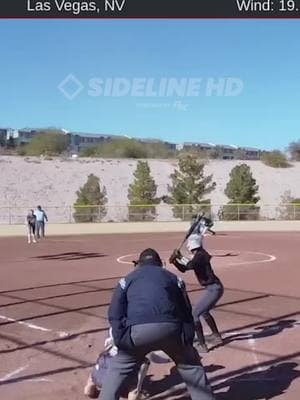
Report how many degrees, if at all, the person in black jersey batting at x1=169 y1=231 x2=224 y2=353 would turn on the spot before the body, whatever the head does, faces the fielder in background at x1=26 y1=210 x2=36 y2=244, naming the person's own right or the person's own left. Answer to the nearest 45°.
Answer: approximately 90° to the person's own right

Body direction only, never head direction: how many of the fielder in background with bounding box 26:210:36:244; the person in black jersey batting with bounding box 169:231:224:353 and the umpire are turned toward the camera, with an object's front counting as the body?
1

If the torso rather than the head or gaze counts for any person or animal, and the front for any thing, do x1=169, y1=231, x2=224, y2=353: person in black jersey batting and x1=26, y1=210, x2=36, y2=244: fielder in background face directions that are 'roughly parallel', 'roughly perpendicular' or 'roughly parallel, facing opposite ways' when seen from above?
roughly perpendicular

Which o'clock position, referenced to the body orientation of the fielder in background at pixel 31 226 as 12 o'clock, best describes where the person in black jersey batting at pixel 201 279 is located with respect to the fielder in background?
The person in black jersey batting is roughly at 12 o'clock from the fielder in background.

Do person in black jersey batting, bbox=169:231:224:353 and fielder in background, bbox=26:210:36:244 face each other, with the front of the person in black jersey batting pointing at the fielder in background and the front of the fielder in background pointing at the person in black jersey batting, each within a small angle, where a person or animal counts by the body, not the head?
no

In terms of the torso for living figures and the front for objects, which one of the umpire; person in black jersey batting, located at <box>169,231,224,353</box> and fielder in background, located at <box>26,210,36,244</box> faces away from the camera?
the umpire

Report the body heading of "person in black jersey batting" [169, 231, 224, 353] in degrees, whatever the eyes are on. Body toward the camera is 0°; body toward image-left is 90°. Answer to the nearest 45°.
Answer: approximately 90°

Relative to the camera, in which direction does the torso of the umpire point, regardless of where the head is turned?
away from the camera

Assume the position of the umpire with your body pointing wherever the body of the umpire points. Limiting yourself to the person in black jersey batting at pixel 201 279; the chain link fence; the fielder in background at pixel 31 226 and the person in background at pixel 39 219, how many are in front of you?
4

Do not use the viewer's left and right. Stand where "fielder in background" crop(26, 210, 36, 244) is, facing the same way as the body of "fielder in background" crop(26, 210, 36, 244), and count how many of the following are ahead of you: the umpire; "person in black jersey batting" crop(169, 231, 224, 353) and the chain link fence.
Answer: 2

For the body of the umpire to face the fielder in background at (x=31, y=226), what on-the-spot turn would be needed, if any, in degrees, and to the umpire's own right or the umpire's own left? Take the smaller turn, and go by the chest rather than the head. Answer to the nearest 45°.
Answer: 0° — they already face them

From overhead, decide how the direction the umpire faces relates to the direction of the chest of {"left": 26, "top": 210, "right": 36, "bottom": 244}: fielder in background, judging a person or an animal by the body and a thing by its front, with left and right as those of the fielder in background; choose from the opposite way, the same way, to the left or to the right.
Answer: the opposite way

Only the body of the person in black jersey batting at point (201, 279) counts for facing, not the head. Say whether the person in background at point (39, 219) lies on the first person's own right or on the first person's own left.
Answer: on the first person's own right

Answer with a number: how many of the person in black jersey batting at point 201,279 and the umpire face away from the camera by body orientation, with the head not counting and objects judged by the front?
1

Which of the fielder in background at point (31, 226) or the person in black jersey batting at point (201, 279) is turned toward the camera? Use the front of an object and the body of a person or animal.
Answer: the fielder in background

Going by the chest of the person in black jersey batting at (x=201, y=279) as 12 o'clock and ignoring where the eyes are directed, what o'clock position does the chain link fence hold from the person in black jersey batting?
The chain link fence is roughly at 3 o'clock from the person in black jersey batting.

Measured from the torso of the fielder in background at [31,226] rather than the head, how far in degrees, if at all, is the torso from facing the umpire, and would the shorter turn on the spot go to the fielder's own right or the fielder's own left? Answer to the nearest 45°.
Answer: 0° — they already face them

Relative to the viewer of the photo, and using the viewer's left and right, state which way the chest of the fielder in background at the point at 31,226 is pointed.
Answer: facing the viewer
